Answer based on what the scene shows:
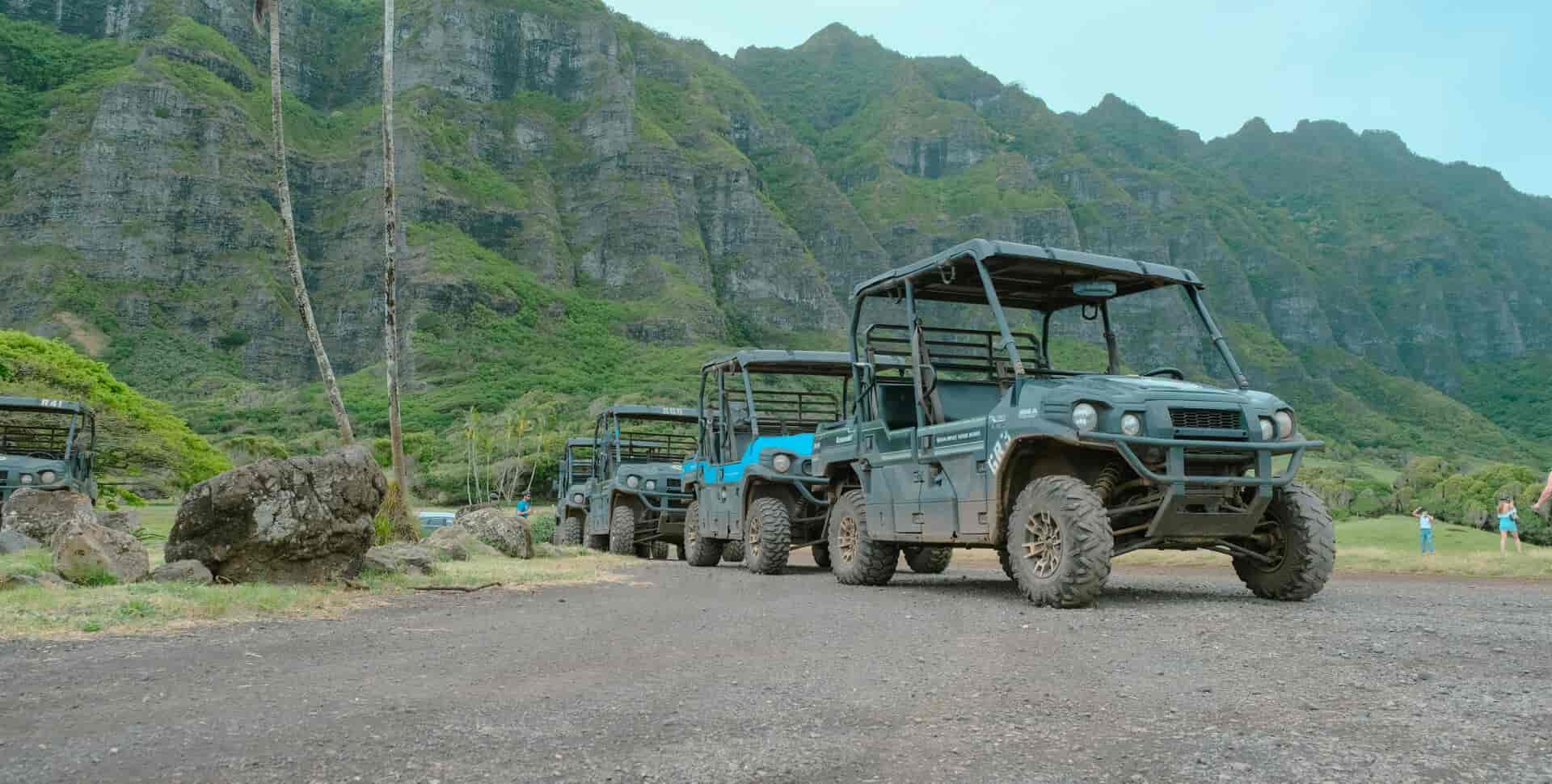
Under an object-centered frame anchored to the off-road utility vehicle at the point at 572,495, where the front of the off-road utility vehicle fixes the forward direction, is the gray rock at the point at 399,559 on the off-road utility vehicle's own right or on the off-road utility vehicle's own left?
on the off-road utility vehicle's own right

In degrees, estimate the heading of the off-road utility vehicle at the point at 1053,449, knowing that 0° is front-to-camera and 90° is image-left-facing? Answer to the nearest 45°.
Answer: approximately 315°

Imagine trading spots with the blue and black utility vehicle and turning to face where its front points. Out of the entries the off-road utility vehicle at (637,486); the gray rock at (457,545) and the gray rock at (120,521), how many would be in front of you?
0

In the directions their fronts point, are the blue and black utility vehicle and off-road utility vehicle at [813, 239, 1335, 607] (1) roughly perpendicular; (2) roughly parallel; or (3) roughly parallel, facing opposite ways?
roughly parallel

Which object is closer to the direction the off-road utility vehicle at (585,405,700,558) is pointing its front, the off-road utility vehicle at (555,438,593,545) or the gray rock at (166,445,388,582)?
the gray rock

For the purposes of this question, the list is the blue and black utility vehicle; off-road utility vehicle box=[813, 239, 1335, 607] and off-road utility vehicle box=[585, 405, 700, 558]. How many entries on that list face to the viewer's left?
0

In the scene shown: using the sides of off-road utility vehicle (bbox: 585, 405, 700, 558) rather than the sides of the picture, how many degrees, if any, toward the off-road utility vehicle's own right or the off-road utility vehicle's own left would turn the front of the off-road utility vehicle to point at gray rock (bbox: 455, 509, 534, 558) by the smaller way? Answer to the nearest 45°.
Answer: approximately 90° to the off-road utility vehicle's own right

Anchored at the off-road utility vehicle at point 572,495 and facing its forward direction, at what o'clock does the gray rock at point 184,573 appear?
The gray rock is roughly at 2 o'clock from the off-road utility vehicle.

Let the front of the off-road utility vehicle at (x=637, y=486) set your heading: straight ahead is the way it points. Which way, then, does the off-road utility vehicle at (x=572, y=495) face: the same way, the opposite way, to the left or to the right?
the same way

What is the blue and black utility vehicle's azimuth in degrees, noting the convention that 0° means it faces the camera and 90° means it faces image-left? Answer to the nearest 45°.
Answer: approximately 315°

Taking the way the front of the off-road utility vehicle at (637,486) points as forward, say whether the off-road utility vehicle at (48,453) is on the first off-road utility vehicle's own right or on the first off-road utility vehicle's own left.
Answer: on the first off-road utility vehicle's own right

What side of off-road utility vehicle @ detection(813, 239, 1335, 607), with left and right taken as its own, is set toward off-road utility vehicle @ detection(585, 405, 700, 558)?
back

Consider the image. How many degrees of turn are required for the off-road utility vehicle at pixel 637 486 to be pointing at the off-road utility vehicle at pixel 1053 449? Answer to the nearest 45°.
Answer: approximately 45° to its right

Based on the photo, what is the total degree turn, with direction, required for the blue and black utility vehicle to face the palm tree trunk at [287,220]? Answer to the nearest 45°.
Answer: approximately 135° to its right

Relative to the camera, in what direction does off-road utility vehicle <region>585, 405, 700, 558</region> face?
facing the viewer and to the right of the viewer

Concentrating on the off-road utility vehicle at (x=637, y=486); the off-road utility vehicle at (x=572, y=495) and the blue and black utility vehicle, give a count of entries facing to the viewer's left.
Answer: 0

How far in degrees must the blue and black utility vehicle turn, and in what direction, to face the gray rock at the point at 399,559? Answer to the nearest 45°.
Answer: approximately 90° to its right

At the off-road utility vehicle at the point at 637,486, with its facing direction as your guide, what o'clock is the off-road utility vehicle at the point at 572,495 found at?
the off-road utility vehicle at the point at 572,495 is roughly at 7 o'clock from the off-road utility vehicle at the point at 637,486.

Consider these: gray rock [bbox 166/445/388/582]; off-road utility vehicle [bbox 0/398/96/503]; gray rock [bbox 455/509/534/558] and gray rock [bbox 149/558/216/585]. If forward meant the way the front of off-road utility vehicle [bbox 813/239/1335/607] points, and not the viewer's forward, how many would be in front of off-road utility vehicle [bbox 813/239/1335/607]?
0

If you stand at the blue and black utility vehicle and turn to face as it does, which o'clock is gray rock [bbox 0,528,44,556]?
The gray rock is roughly at 4 o'clock from the blue and black utility vehicle.
